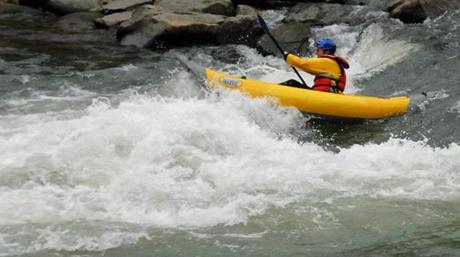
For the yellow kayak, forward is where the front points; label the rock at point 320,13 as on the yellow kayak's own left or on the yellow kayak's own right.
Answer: on the yellow kayak's own right

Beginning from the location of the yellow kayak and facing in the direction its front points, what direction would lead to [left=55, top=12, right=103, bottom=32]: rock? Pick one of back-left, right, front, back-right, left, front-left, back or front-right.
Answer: front-right

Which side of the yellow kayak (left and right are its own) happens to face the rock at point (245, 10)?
right

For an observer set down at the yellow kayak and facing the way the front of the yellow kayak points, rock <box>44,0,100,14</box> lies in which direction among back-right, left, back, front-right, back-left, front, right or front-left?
front-right

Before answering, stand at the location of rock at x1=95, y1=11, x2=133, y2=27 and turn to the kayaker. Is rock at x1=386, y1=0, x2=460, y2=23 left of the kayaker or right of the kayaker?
left

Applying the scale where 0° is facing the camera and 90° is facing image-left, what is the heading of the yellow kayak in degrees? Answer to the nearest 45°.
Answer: approximately 90°

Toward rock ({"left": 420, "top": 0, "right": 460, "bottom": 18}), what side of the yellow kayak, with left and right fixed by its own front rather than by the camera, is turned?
right

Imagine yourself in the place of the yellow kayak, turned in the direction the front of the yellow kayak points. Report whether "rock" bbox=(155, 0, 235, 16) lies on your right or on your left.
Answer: on your right

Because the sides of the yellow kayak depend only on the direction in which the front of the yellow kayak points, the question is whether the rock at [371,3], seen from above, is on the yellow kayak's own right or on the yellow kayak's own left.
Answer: on the yellow kayak's own right

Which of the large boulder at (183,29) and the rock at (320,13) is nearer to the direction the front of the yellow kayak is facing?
the large boulder

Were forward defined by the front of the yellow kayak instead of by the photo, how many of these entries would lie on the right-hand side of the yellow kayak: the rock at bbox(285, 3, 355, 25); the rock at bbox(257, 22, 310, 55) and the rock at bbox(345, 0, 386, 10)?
3

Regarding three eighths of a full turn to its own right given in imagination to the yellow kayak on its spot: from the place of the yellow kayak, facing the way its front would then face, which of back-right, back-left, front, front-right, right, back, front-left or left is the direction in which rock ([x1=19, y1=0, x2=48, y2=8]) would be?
left

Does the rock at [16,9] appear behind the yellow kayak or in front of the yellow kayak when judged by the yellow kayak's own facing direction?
in front

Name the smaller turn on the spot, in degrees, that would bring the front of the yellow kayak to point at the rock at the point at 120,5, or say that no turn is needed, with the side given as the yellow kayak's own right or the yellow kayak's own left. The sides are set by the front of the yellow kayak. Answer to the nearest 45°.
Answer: approximately 45° to the yellow kayak's own right
